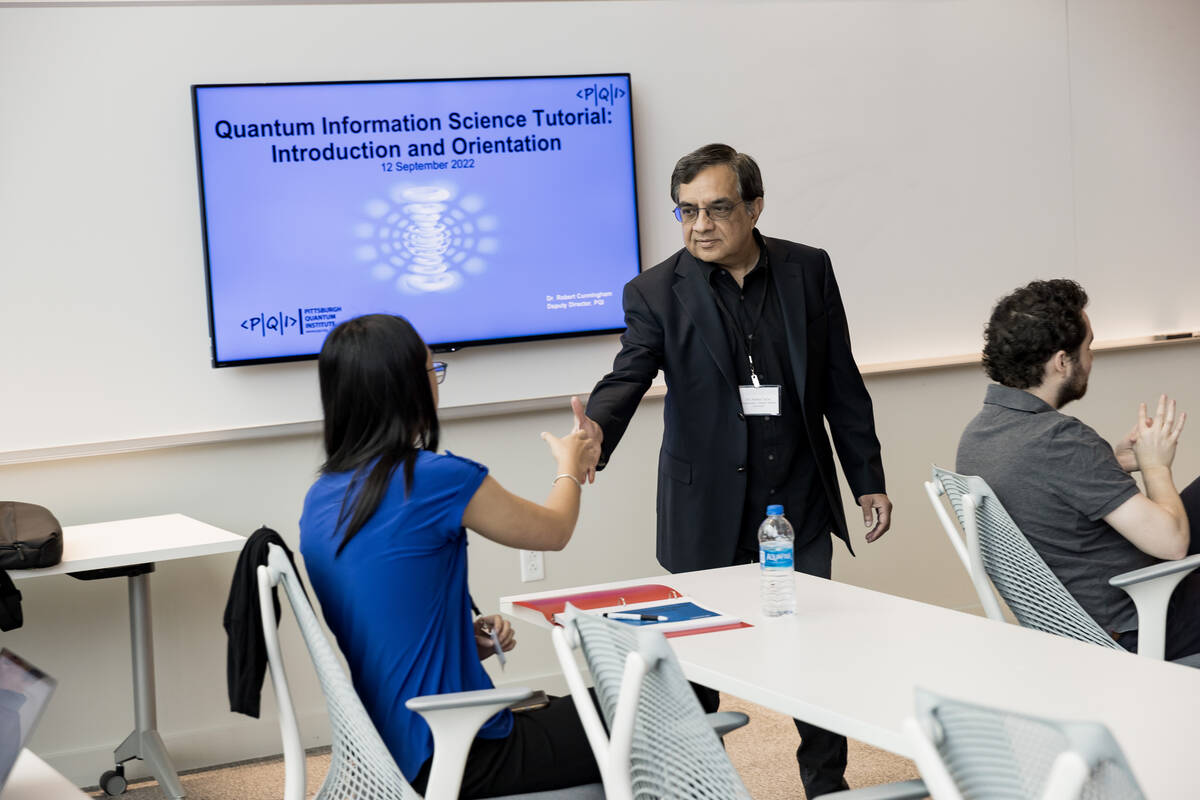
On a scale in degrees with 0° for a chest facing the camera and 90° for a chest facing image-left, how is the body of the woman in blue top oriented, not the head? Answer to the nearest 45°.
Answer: approximately 225°

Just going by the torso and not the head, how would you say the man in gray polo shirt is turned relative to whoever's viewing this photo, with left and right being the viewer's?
facing away from the viewer and to the right of the viewer

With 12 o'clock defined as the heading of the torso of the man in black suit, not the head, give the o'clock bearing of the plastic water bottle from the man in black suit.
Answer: The plastic water bottle is roughly at 12 o'clock from the man in black suit.

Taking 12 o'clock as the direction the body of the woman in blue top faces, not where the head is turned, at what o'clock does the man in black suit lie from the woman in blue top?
The man in black suit is roughly at 12 o'clock from the woman in blue top.

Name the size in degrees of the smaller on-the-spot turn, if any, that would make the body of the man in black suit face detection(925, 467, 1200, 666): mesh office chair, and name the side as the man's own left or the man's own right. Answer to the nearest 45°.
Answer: approximately 45° to the man's own left

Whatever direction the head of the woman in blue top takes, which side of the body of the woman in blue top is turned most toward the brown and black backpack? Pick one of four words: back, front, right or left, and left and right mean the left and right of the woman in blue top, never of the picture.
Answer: left

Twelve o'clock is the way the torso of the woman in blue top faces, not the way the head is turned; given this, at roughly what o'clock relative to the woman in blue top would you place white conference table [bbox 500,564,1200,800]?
The white conference table is roughly at 2 o'clock from the woman in blue top.

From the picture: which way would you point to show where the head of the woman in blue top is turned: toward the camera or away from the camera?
away from the camera

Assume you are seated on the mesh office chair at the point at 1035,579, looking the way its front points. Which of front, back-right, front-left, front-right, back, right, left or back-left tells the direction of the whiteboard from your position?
left

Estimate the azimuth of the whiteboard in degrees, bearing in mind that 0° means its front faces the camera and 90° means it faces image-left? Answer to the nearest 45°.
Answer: approximately 0°
